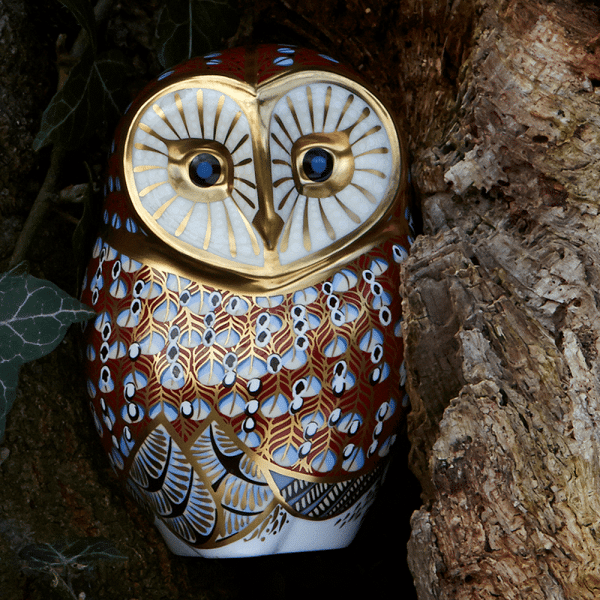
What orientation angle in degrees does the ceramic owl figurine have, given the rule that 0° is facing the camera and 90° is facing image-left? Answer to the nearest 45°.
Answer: approximately 0°
